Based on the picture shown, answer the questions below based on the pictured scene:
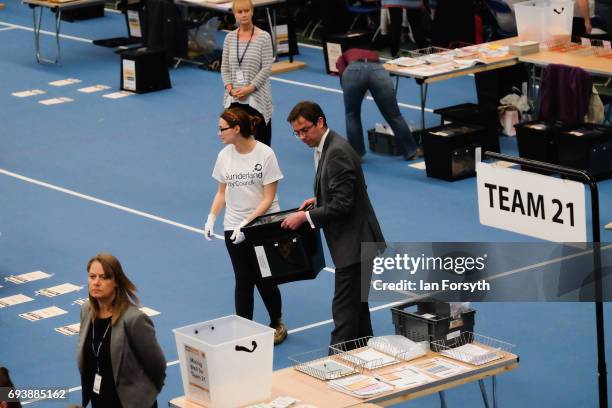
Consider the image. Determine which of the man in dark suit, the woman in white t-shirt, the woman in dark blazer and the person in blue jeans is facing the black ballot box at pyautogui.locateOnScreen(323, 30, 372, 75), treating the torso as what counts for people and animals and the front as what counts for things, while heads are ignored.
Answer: the person in blue jeans

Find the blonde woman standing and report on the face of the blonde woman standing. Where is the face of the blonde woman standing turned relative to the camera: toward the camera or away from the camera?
toward the camera

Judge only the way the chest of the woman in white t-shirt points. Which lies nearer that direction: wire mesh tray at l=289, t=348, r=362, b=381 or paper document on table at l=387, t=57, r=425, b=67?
the wire mesh tray

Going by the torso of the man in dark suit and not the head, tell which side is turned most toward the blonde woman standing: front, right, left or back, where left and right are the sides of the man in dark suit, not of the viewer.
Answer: right

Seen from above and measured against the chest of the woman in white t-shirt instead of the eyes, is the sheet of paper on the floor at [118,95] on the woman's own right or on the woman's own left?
on the woman's own right

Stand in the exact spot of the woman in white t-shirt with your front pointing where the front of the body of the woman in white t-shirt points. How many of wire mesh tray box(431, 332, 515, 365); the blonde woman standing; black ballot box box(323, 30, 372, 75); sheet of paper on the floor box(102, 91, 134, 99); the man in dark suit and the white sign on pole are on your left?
3

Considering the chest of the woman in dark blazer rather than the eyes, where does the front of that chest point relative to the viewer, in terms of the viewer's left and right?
facing the viewer and to the left of the viewer

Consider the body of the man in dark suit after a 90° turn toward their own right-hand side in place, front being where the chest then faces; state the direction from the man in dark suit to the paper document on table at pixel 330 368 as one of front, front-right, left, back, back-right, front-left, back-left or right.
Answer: back

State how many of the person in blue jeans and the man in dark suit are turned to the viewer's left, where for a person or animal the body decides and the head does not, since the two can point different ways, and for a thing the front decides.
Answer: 1

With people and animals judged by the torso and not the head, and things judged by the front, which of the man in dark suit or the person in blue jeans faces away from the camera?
the person in blue jeans

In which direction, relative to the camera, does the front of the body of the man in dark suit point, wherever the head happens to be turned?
to the viewer's left

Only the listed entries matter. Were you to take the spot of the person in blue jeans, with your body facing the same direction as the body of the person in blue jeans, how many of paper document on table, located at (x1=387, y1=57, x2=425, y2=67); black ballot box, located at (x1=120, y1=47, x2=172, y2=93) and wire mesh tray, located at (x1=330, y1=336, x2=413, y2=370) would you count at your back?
1
